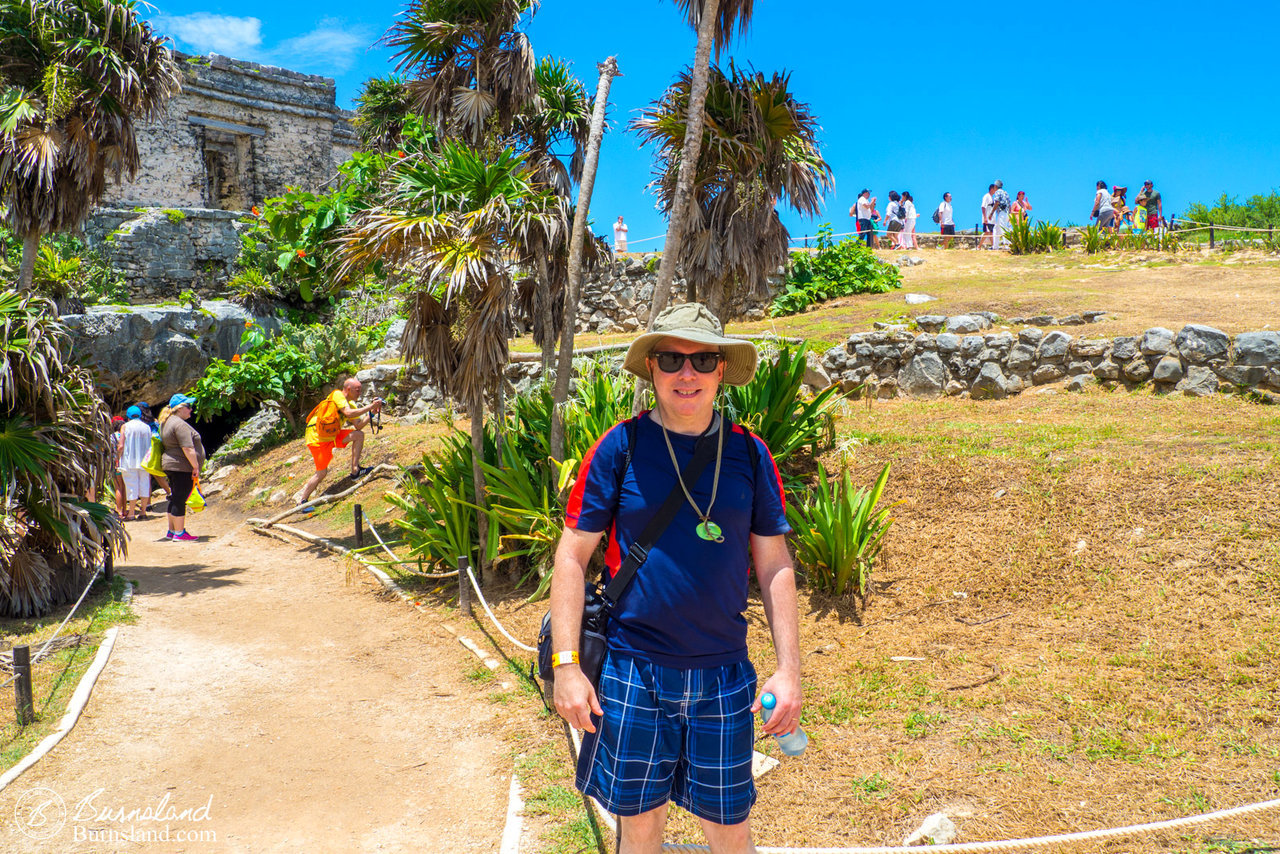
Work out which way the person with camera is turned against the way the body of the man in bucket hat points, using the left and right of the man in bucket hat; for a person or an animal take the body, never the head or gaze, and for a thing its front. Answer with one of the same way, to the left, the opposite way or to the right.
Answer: to the left

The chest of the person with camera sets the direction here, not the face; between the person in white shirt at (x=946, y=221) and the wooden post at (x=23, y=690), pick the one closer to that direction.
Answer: the person in white shirt

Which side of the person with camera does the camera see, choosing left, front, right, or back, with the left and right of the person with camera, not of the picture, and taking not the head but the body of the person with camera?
right

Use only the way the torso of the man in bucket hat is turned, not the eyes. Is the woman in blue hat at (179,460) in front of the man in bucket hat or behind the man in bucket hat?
behind
